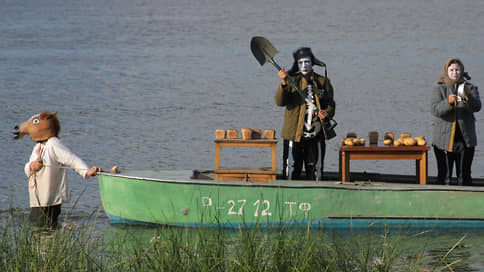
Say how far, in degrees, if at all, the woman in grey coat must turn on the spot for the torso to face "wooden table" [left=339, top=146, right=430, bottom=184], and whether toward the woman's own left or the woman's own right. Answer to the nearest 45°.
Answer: approximately 45° to the woman's own right

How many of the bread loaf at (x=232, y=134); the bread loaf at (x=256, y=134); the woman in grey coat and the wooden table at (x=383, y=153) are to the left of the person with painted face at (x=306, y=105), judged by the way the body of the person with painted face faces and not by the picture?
2

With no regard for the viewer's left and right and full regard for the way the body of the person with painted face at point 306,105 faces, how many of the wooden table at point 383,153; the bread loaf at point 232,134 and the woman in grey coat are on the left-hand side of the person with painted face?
2

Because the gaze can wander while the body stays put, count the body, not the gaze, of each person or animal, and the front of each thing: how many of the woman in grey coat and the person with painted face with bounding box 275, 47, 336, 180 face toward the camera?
2

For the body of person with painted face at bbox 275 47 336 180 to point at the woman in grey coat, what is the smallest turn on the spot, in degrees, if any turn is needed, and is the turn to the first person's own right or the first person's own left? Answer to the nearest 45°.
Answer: approximately 90° to the first person's own left

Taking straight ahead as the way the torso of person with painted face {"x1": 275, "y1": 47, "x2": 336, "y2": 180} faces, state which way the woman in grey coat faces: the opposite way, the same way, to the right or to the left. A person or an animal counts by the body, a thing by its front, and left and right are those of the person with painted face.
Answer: the same way

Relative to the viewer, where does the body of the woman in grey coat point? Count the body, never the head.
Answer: toward the camera

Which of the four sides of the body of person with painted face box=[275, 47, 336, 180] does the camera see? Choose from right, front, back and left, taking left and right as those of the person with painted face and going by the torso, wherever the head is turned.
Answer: front

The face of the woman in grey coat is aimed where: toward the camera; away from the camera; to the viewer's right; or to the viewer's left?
toward the camera

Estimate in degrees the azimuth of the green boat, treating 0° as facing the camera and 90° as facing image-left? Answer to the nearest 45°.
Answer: approximately 90°

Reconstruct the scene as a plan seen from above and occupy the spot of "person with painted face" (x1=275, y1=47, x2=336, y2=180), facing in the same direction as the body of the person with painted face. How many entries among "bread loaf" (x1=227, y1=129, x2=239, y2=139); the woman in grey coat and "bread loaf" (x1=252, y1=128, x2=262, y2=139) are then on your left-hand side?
1

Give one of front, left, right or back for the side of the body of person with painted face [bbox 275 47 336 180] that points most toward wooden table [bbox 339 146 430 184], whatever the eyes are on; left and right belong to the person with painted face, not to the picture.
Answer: left
